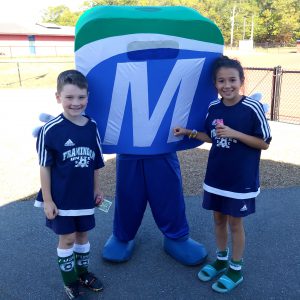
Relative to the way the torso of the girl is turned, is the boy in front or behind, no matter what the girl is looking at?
in front

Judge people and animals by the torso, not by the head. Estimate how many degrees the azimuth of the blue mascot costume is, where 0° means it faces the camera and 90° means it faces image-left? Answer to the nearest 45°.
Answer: approximately 0°

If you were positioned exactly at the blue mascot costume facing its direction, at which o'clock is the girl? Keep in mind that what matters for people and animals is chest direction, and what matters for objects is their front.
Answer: The girl is roughly at 10 o'clock from the blue mascot costume.

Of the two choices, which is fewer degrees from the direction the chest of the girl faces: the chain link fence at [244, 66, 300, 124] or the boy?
the boy

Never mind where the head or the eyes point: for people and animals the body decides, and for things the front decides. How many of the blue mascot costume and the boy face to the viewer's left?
0

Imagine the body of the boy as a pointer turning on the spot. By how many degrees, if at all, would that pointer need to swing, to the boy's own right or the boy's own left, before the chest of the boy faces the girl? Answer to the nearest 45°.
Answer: approximately 45° to the boy's own left

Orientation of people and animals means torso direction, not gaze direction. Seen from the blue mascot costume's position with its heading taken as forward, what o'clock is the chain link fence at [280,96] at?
The chain link fence is roughly at 7 o'clock from the blue mascot costume.

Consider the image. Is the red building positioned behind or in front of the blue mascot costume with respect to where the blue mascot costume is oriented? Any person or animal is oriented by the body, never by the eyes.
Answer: behind

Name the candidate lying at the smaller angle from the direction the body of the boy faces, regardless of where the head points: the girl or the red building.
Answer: the girl

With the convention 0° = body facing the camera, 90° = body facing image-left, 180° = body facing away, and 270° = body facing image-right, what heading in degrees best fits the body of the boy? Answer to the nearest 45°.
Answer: approximately 315°
